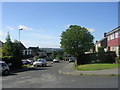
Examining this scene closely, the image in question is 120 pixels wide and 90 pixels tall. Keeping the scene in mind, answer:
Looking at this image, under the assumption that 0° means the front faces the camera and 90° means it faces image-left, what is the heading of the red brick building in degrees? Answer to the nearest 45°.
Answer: approximately 45°
